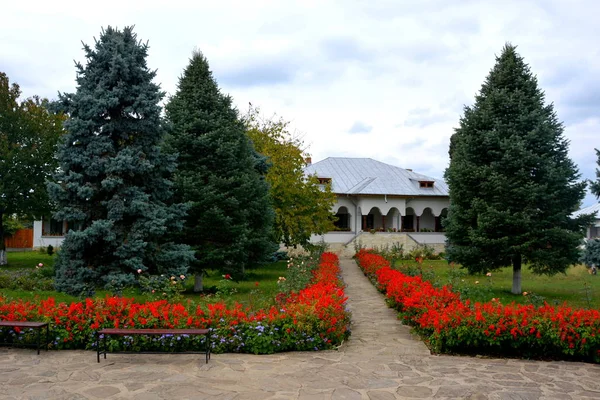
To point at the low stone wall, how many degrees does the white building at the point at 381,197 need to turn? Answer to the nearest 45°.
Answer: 0° — it already faces it

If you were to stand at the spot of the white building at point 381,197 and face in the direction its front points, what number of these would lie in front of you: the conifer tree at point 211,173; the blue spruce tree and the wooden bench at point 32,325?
3

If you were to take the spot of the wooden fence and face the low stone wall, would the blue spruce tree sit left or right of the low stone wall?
right

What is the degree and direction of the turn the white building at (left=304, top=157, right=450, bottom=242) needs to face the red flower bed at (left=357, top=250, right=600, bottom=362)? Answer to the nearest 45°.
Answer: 0° — it already faces it

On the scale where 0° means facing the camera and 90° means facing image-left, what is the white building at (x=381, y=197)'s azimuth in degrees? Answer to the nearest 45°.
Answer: approximately 0°

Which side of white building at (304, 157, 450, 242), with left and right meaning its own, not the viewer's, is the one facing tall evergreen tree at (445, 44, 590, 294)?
front

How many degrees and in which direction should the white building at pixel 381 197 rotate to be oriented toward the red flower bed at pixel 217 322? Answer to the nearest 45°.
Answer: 0° — it already faces it

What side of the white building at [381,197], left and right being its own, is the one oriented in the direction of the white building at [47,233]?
right

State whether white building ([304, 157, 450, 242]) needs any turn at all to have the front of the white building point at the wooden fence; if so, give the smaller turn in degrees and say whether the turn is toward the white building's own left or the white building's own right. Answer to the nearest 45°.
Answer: approximately 90° to the white building's own right

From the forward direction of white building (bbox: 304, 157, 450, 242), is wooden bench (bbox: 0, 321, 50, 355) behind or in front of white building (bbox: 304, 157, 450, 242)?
in front

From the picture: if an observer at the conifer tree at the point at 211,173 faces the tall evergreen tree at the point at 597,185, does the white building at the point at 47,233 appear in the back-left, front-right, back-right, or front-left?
back-left
